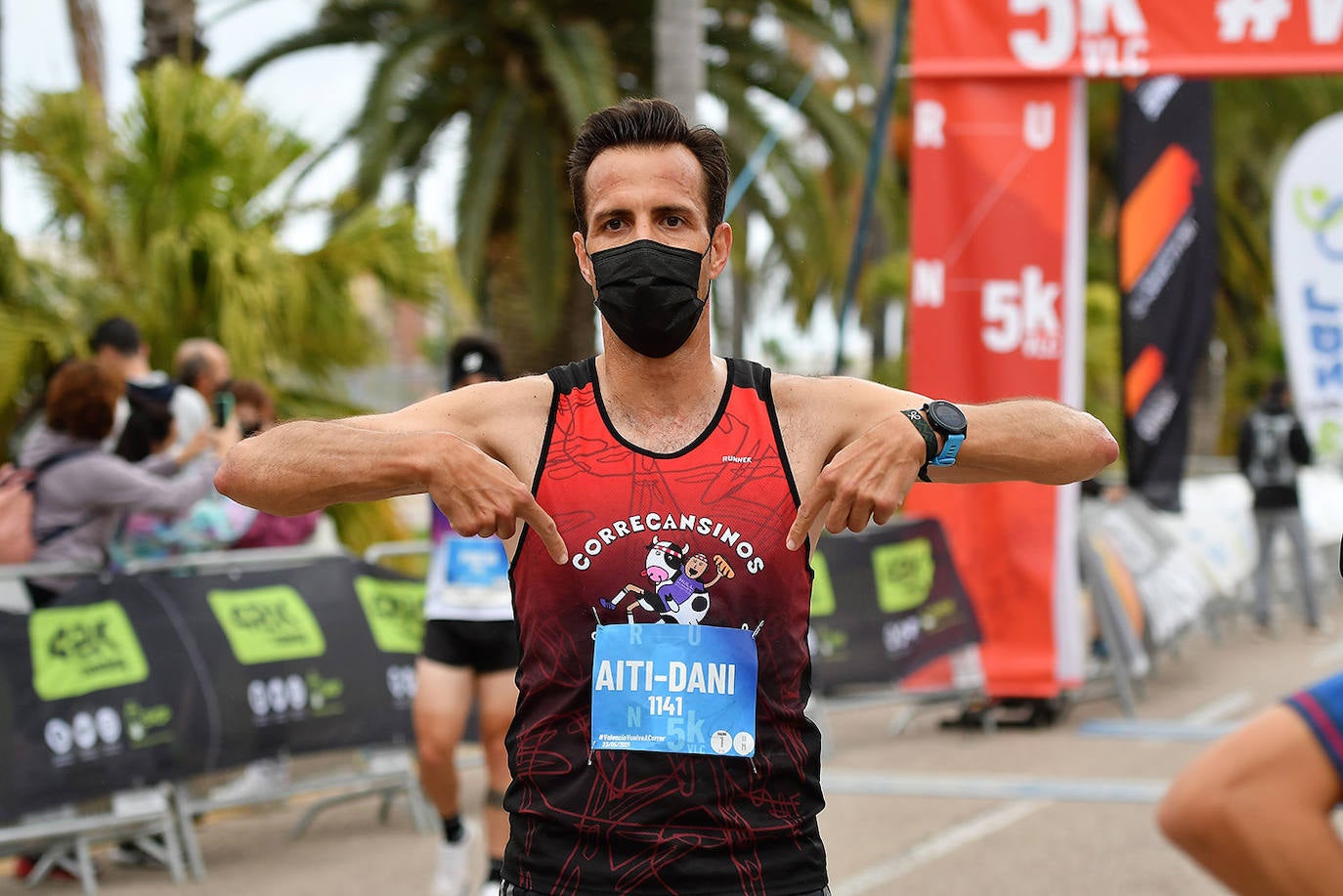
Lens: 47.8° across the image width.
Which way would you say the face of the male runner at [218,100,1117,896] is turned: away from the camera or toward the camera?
toward the camera

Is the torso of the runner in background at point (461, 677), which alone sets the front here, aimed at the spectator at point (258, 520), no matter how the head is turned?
no

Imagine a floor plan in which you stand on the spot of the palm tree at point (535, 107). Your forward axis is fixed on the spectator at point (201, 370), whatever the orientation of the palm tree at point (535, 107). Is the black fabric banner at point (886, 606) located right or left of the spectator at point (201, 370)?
left

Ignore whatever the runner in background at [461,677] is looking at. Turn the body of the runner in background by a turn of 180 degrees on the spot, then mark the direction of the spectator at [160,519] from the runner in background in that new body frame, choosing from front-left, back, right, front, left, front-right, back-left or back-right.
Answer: front-left

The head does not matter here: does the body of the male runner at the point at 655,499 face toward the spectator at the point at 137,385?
no

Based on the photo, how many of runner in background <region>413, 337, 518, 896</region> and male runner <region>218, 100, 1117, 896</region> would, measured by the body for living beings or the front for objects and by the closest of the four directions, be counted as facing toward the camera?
2

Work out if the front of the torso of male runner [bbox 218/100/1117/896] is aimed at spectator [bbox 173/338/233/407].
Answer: no

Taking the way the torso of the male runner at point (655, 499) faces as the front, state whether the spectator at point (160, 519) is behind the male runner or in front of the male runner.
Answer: behind

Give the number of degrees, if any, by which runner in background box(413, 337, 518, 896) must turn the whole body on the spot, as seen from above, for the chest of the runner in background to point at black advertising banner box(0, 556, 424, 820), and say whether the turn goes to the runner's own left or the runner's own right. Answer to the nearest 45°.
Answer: approximately 135° to the runner's own right

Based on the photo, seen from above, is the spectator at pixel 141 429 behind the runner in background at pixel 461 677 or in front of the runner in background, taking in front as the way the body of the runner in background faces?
behind

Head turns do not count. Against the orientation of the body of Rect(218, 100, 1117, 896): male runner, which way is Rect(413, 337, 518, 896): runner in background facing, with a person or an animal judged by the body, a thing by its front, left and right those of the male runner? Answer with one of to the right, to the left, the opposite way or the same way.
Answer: the same way

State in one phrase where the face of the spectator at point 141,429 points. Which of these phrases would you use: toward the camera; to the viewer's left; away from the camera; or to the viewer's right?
away from the camera

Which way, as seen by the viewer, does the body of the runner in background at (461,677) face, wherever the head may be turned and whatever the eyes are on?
toward the camera

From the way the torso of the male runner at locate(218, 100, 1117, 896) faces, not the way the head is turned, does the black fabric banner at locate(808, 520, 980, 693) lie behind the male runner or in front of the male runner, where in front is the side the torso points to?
behind

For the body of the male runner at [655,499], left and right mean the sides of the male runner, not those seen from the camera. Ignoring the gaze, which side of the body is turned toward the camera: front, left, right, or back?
front

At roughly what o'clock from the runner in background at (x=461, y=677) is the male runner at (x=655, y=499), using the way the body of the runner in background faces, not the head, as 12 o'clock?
The male runner is roughly at 12 o'clock from the runner in background.
